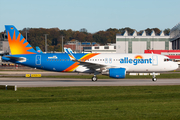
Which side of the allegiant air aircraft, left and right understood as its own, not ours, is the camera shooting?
right
